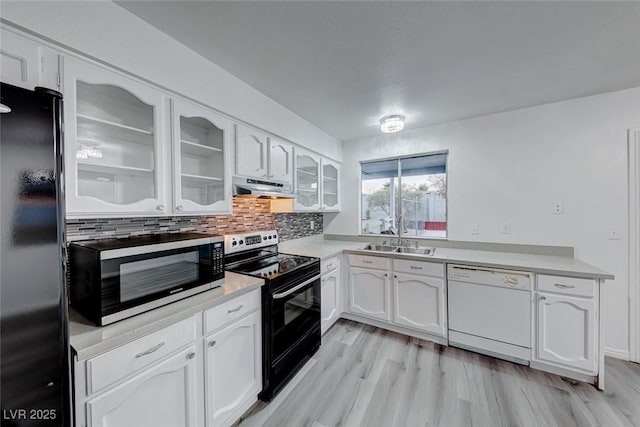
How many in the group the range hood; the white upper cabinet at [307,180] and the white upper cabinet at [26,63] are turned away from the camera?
0

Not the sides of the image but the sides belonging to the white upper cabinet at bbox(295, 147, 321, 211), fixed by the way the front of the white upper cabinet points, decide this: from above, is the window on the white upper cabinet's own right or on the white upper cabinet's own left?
on the white upper cabinet's own left

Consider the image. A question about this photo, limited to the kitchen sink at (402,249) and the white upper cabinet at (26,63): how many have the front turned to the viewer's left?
0

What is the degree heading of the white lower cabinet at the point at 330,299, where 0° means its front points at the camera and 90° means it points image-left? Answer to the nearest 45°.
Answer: approximately 315°

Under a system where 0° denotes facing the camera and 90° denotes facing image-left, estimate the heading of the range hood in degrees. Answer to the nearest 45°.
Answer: approximately 315°

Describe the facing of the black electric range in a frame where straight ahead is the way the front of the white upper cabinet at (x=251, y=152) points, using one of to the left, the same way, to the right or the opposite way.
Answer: the same way

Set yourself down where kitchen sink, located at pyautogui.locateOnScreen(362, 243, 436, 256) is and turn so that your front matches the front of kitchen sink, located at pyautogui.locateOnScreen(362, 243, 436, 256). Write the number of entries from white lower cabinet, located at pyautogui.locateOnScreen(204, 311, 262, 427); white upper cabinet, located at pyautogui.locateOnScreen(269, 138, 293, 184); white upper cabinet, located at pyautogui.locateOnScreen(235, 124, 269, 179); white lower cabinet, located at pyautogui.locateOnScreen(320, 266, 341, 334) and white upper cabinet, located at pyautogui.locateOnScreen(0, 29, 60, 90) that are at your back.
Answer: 0

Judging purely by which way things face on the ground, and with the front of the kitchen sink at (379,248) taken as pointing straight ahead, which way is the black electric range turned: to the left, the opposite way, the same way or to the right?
to the left

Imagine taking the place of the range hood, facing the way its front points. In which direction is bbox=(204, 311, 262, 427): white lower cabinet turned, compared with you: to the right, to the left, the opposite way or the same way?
the same way

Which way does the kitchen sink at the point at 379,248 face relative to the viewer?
toward the camera

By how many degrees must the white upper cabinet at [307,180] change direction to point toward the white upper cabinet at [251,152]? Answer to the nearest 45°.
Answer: approximately 90° to its right
